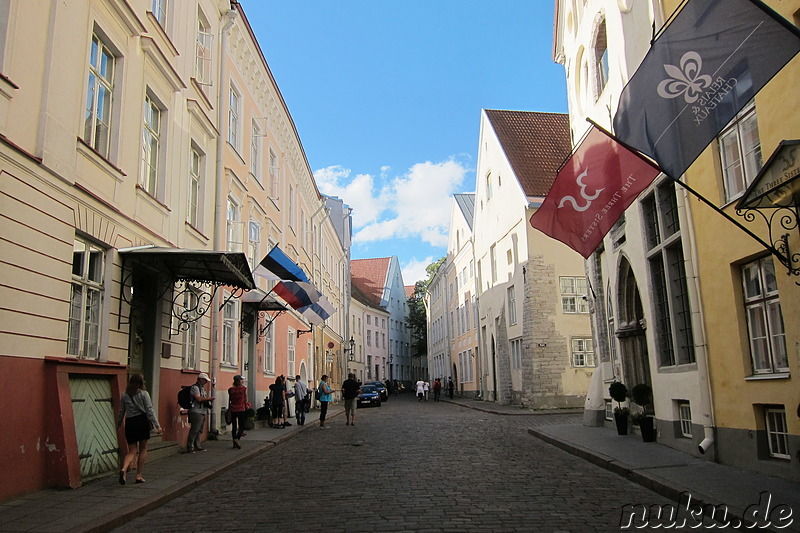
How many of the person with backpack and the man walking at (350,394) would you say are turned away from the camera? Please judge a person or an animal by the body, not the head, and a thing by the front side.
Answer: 1

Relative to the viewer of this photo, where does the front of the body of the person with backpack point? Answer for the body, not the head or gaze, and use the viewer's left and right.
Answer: facing to the right of the viewer

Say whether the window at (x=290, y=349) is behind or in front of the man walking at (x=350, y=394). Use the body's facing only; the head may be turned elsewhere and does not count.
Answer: in front

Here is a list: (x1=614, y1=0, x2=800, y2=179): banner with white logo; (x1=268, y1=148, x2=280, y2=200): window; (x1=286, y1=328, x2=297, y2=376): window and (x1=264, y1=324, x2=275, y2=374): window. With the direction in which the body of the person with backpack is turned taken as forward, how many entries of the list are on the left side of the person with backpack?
3

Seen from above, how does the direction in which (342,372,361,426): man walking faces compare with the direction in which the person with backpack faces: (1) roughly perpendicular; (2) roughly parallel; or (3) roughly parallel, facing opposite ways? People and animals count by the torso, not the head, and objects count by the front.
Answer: roughly perpendicular

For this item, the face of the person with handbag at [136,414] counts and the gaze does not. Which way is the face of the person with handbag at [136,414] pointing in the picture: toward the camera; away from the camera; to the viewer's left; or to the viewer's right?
away from the camera

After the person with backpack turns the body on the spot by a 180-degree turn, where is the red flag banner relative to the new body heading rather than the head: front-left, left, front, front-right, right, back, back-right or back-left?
back-left
